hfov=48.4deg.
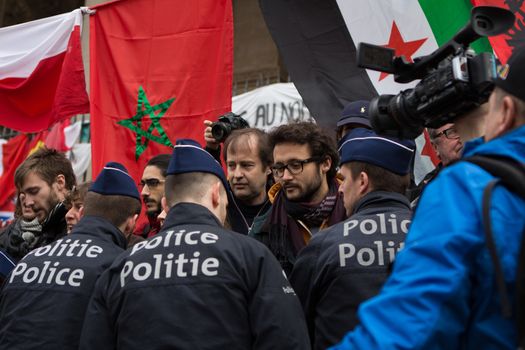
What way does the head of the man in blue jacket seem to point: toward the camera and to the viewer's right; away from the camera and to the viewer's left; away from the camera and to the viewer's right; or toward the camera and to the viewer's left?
away from the camera and to the viewer's left

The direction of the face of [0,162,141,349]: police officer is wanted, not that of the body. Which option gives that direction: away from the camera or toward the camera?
away from the camera

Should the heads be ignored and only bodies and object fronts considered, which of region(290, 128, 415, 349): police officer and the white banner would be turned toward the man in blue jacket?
the white banner

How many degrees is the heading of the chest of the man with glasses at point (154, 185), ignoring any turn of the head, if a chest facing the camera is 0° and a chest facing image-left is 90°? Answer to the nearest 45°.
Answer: approximately 45°

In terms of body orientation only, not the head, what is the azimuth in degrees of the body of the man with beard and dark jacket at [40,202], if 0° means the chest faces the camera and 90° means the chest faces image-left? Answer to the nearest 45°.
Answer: approximately 45°

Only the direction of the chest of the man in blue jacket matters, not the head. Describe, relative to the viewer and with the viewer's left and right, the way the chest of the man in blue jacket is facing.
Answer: facing away from the viewer and to the left of the viewer

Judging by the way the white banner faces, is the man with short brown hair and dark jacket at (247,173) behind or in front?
in front

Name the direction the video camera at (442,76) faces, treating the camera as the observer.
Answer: facing to the left of the viewer

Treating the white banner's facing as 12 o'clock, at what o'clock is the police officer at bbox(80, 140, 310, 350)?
The police officer is roughly at 12 o'clock from the white banner.

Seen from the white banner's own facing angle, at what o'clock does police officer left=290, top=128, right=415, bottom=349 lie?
The police officer is roughly at 12 o'clock from the white banner.

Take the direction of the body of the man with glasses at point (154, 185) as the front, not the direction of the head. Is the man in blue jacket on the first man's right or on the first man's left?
on the first man's left
